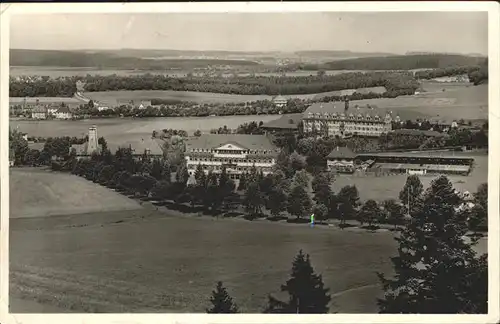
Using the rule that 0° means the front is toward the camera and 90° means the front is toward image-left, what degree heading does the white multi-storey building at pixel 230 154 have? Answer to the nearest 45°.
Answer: approximately 0°

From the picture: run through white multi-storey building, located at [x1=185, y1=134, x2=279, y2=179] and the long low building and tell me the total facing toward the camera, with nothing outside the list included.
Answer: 2

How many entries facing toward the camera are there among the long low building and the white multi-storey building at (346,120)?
2
